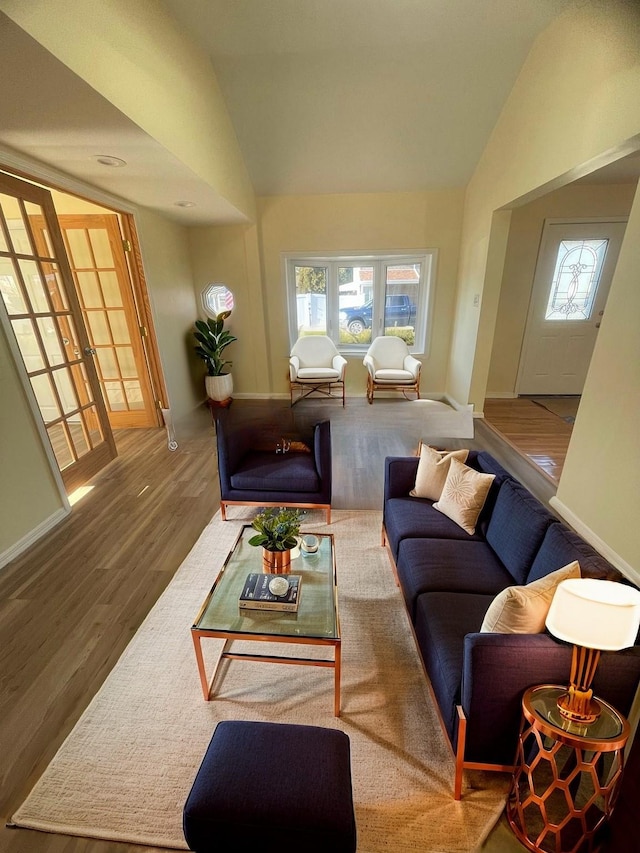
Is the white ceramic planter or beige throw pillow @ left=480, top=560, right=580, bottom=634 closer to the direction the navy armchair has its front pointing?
the beige throw pillow

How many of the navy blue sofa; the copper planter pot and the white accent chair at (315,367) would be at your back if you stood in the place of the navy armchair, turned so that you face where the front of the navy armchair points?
1

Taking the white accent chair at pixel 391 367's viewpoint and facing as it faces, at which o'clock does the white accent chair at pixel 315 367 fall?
the white accent chair at pixel 315 367 is roughly at 3 o'clock from the white accent chair at pixel 391 367.

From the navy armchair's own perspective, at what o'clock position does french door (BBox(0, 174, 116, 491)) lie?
The french door is roughly at 4 o'clock from the navy armchair.

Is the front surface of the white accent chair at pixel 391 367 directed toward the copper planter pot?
yes

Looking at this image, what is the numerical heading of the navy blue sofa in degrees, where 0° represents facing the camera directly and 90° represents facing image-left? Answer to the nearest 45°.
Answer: approximately 90°

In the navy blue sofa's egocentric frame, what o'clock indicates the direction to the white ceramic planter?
The white ceramic planter is roughly at 1 o'clock from the navy blue sofa.

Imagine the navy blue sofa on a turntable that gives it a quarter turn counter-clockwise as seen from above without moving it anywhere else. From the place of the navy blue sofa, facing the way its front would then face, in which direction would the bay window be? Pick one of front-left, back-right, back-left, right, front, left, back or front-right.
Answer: back-right

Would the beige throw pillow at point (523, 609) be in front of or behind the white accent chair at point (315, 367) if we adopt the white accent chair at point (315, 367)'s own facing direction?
in front

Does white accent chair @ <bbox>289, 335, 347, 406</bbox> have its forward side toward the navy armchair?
yes

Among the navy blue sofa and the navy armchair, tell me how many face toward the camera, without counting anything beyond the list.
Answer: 1
